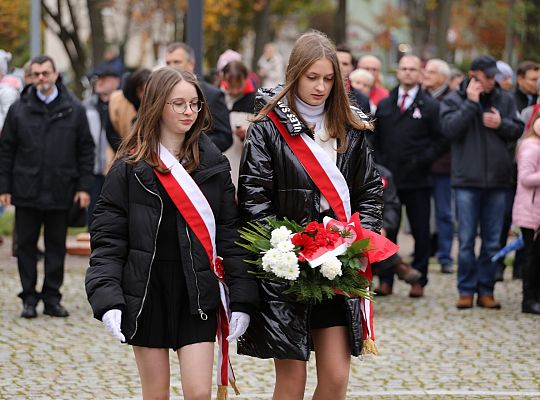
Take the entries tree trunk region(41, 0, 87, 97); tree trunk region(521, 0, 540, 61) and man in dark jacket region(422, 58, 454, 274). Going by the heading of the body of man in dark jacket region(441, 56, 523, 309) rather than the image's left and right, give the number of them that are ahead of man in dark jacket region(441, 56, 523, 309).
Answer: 0

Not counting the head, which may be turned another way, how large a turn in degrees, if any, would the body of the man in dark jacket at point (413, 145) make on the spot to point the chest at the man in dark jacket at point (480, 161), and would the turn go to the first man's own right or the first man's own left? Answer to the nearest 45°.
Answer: approximately 45° to the first man's own left

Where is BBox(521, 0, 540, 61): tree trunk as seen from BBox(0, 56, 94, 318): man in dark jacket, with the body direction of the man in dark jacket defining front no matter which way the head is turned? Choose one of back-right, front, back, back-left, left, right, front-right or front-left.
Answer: back-left

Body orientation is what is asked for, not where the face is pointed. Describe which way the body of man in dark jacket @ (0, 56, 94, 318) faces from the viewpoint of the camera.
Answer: toward the camera

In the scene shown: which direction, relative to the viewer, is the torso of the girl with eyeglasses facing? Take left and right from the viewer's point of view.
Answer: facing the viewer and to the right of the viewer

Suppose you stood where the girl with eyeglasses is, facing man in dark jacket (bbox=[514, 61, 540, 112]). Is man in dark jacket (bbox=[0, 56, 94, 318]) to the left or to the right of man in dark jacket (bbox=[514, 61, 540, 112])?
left

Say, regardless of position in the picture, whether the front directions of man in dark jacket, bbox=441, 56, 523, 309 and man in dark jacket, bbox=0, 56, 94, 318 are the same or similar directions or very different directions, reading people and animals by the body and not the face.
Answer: same or similar directions

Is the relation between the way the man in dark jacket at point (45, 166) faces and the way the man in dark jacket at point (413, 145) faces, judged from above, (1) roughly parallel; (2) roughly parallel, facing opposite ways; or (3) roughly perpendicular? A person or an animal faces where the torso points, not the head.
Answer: roughly parallel

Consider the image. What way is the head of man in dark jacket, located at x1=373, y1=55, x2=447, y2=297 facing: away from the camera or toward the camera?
toward the camera

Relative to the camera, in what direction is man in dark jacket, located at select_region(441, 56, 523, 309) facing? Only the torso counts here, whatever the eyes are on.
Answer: toward the camera

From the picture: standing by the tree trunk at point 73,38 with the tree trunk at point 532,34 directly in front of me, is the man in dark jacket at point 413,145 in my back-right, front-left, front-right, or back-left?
front-right

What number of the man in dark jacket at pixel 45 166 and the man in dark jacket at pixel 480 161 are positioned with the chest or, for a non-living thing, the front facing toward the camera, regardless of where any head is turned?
2

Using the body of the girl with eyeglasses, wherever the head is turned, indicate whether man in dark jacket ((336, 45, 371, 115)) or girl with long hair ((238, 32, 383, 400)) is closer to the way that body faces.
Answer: the girl with long hair

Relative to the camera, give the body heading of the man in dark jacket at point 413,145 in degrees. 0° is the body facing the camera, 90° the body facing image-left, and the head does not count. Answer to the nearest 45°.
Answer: approximately 0°

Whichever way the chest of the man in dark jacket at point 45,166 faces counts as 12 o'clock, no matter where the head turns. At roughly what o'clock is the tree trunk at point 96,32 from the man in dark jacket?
The tree trunk is roughly at 6 o'clock from the man in dark jacket.

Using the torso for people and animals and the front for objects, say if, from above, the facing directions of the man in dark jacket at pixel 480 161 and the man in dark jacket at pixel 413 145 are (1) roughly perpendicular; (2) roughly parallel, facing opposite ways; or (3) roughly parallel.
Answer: roughly parallel
